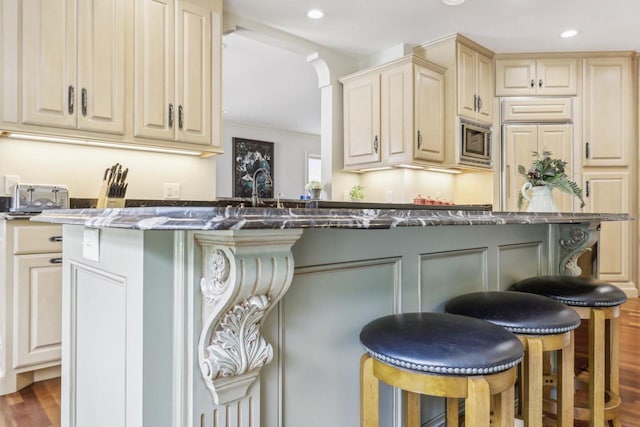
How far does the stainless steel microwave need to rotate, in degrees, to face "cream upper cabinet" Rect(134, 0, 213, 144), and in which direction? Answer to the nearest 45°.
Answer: approximately 90° to its right

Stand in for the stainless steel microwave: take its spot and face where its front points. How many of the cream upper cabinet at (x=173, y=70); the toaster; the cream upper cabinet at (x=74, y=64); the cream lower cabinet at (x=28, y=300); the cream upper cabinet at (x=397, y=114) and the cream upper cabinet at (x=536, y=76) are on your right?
5

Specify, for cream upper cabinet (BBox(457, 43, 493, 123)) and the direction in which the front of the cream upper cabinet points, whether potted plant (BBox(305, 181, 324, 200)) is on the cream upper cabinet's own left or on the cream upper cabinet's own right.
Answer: on the cream upper cabinet's own right

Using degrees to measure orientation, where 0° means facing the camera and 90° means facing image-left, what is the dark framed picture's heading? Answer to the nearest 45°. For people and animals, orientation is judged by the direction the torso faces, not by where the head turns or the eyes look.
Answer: approximately 315°
